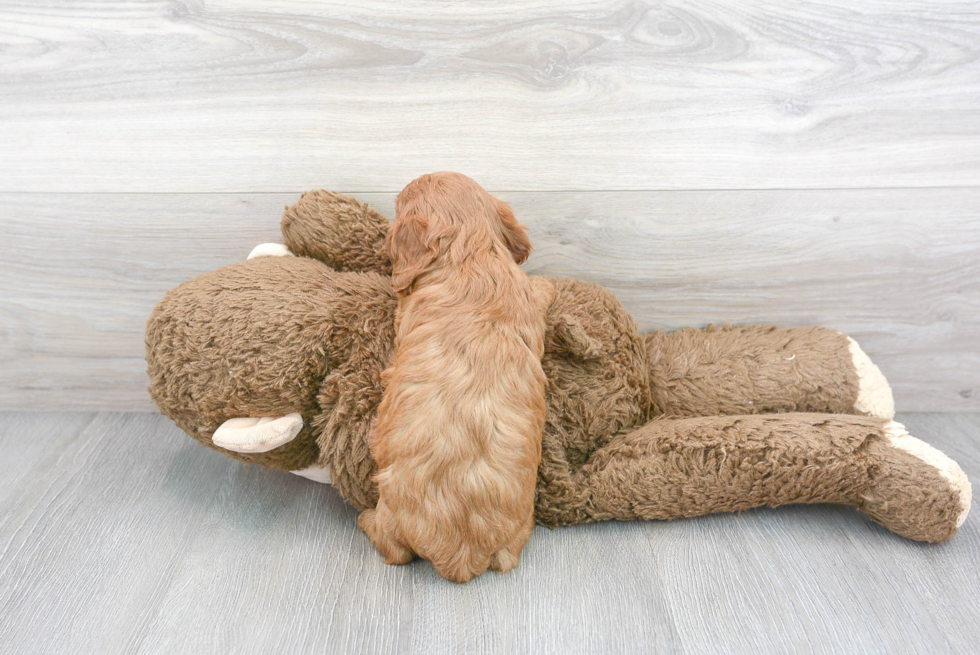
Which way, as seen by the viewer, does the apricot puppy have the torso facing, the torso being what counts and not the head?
away from the camera
